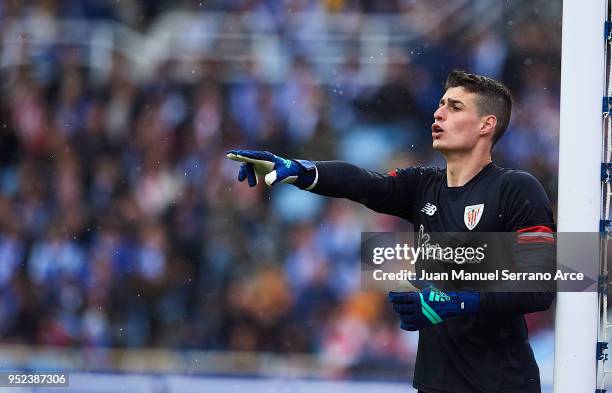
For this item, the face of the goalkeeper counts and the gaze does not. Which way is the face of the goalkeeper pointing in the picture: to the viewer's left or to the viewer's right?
to the viewer's left

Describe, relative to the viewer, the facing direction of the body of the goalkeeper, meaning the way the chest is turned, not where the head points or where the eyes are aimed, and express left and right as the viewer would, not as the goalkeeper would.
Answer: facing the viewer and to the left of the viewer
